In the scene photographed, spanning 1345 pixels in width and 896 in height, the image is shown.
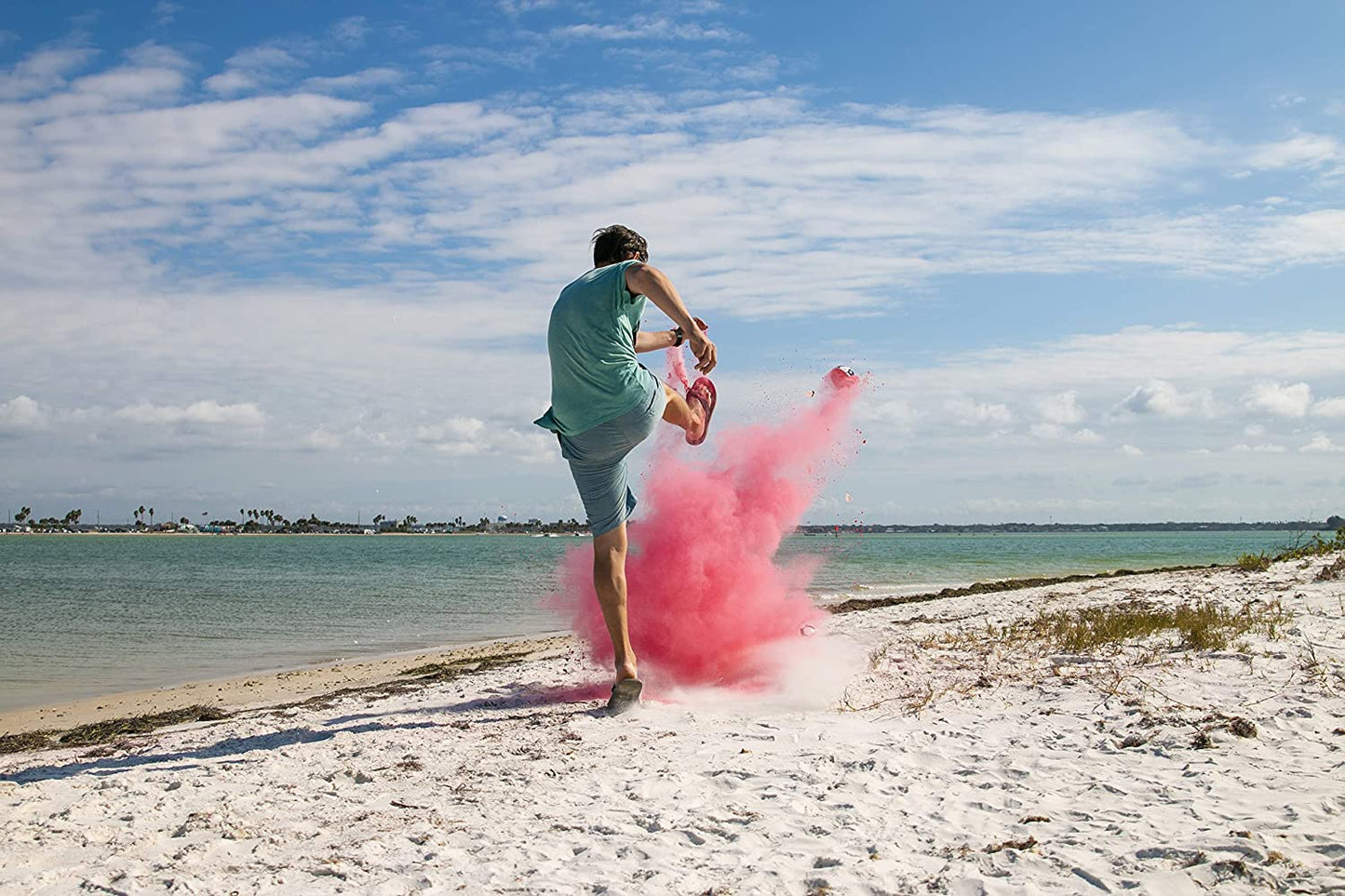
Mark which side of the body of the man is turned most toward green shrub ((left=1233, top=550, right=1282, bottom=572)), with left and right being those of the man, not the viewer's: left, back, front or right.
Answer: front

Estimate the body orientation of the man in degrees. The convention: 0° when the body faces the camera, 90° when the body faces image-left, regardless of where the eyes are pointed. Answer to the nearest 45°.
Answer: approximately 225°

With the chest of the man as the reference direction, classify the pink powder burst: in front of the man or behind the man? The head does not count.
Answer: in front

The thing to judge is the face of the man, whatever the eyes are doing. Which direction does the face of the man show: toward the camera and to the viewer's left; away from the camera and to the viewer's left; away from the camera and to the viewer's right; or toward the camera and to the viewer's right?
away from the camera and to the viewer's right
